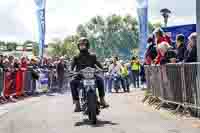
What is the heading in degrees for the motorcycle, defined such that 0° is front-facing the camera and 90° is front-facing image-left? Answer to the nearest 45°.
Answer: approximately 0°

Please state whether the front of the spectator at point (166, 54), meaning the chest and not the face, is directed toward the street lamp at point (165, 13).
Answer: no

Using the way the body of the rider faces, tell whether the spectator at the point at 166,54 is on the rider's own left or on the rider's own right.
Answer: on the rider's own left

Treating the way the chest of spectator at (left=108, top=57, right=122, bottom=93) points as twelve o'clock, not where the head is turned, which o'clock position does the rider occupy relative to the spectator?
The rider is roughly at 12 o'clock from the spectator.

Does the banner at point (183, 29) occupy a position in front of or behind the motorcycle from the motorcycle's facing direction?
behind

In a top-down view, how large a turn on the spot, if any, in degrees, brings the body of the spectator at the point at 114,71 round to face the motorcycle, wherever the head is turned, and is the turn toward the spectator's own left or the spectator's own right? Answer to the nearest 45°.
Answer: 0° — they already face it

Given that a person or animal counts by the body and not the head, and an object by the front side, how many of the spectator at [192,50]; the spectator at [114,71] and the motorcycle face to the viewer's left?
1

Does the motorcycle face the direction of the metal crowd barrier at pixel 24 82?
no

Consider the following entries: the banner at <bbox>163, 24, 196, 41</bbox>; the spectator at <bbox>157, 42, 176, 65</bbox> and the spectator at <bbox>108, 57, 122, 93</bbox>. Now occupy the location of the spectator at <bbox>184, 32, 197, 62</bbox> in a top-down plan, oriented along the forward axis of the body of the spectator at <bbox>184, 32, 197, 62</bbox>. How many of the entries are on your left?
0

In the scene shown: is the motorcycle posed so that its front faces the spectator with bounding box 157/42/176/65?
no

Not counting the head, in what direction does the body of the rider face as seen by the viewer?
toward the camera

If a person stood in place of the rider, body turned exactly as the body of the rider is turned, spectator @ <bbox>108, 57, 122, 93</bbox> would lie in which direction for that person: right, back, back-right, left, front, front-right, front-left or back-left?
back

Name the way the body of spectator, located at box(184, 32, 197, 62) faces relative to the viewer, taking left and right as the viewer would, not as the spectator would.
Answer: facing to the left of the viewer

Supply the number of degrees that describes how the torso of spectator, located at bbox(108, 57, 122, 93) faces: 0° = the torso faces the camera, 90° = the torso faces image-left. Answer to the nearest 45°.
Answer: approximately 0°

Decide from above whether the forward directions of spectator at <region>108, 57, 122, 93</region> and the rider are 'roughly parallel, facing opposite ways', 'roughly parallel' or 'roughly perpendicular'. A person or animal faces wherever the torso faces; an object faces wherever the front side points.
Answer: roughly parallel
